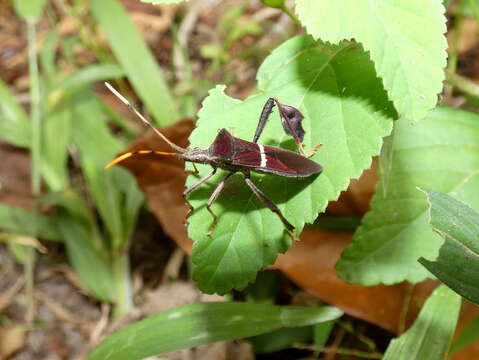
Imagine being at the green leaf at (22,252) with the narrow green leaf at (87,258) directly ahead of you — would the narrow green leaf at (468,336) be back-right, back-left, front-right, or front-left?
front-right

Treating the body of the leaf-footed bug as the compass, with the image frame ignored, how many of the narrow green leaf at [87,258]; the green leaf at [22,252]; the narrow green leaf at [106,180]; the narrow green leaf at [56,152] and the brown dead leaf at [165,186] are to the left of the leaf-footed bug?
0

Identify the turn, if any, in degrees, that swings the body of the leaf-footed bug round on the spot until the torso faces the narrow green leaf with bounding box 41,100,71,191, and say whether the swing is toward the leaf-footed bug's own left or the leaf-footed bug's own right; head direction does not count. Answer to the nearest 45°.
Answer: approximately 45° to the leaf-footed bug's own right

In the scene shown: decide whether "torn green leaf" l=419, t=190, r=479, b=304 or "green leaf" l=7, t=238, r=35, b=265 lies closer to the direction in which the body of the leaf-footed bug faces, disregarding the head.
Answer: the green leaf

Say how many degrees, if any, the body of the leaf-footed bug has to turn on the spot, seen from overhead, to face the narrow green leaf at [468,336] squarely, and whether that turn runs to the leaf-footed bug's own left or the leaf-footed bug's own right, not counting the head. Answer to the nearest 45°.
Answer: approximately 180°

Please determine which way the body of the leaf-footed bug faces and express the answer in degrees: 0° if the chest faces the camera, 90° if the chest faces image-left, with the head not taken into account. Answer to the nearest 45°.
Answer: approximately 90°

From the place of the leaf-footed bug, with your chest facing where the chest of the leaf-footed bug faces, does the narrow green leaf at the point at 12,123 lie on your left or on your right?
on your right
